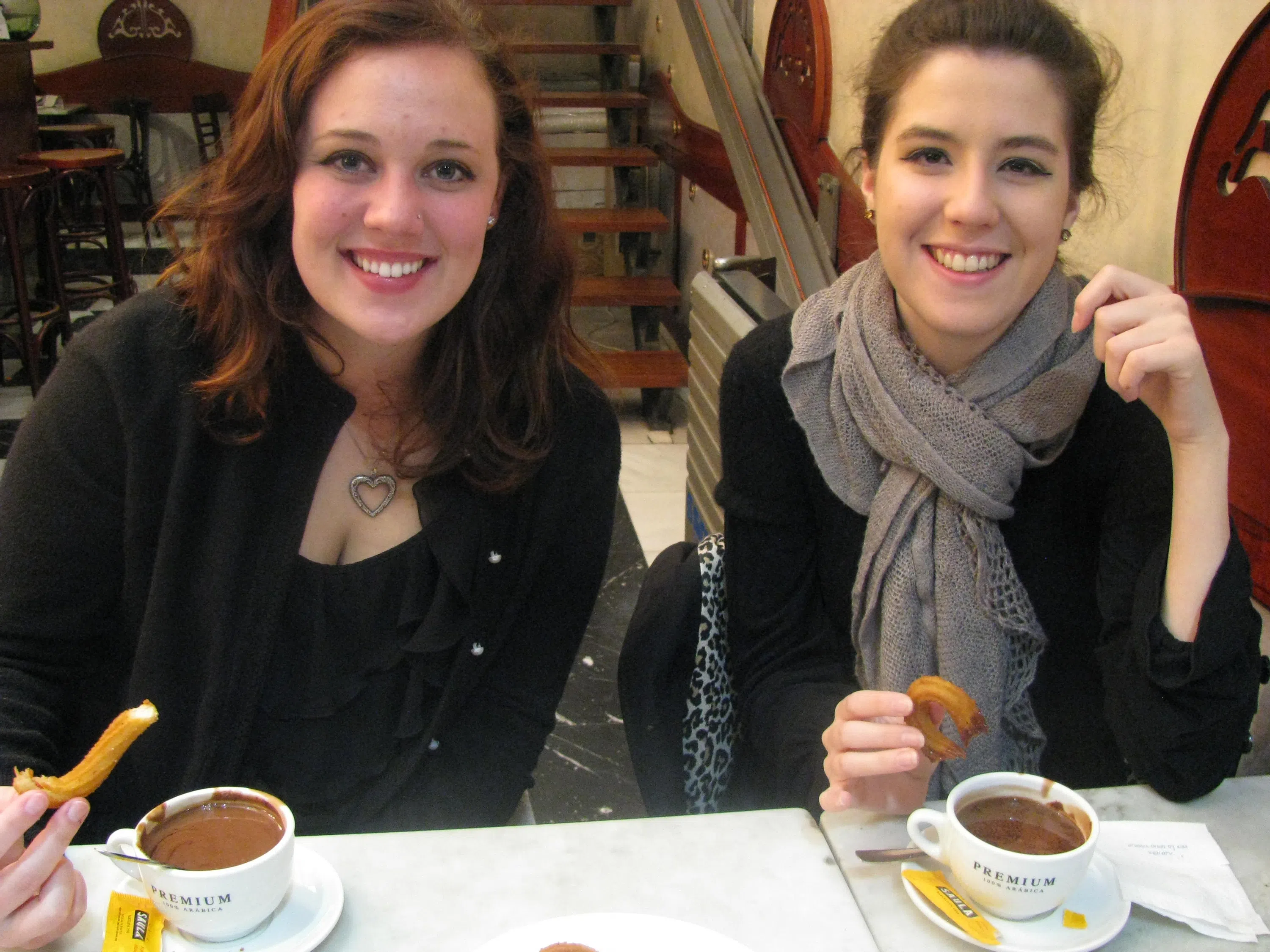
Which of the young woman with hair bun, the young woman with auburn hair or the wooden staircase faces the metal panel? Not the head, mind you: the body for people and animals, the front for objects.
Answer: the wooden staircase

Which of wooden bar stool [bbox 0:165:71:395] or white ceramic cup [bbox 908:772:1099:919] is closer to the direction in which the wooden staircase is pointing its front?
the white ceramic cup

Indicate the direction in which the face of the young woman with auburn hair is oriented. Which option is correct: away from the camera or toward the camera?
toward the camera

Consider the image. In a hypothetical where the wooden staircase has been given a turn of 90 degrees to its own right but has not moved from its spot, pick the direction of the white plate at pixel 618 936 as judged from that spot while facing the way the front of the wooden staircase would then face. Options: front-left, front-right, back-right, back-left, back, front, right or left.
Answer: left

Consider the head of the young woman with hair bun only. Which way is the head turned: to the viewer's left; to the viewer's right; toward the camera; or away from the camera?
toward the camera

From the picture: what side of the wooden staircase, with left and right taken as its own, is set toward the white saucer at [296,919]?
front

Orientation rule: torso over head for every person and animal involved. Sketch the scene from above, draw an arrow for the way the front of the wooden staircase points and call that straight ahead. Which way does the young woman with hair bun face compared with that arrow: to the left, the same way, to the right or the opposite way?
the same way

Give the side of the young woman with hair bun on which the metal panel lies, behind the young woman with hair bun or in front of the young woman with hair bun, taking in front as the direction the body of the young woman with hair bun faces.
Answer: behind

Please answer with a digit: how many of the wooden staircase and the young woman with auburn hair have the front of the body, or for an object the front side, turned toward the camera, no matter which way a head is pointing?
2

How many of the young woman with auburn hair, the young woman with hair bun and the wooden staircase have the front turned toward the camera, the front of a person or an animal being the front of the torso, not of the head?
3

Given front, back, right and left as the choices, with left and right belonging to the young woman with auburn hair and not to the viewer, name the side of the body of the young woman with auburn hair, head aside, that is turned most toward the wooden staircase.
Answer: back

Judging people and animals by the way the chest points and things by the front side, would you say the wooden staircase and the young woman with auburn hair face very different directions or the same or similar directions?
same or similar directions

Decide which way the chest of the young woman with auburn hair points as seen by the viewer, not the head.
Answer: toward the camera

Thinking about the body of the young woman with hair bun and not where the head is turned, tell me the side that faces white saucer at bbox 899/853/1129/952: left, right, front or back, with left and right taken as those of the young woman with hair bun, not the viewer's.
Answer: front

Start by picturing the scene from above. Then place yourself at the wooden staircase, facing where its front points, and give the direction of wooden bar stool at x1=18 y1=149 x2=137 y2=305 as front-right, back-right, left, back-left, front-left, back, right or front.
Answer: right
